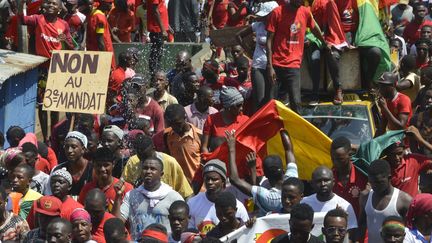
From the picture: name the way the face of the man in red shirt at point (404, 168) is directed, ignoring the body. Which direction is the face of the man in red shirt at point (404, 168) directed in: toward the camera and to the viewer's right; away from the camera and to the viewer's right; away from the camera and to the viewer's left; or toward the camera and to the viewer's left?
toward the camera and to the viewer's left

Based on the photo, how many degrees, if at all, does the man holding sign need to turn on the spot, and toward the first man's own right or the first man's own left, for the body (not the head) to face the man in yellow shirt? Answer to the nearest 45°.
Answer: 0° — they already face them

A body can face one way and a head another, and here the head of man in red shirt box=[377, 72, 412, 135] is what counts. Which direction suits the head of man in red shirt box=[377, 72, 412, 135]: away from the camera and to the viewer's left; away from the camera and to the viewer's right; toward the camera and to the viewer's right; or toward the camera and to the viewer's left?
toward the camera and to the viewer's left

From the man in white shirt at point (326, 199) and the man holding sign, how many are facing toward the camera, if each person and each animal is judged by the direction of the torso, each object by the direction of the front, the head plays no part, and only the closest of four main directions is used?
2
